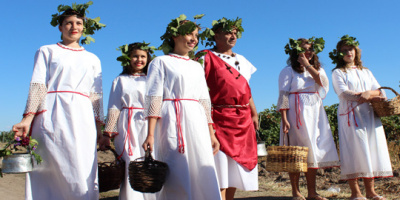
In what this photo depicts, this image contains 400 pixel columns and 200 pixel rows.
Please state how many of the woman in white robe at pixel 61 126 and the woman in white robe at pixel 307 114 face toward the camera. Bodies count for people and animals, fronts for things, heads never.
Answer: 2

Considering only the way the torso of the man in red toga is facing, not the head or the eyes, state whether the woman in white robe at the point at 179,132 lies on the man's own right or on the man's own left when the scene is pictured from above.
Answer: on the man's own right

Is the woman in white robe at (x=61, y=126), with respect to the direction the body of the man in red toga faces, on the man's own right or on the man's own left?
on the man's own right

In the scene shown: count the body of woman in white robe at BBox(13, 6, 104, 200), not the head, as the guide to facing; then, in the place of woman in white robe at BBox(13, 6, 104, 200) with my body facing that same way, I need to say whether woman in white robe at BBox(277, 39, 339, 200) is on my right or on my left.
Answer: on my left

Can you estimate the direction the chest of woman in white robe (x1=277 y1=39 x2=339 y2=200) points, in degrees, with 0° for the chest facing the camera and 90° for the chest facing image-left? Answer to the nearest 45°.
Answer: approximately 0°

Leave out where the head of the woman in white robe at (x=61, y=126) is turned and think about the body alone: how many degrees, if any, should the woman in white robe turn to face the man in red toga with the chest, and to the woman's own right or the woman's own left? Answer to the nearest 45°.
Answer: approximately 90° to the woman's own left

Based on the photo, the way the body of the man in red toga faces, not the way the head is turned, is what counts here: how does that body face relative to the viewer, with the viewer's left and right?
facing the viewer and to the right of the viewer

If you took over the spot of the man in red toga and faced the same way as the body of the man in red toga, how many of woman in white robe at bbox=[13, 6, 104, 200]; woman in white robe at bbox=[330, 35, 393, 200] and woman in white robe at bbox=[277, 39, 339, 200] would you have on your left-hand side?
2

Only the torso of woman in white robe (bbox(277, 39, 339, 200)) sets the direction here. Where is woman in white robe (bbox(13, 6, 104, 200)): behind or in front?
in front
